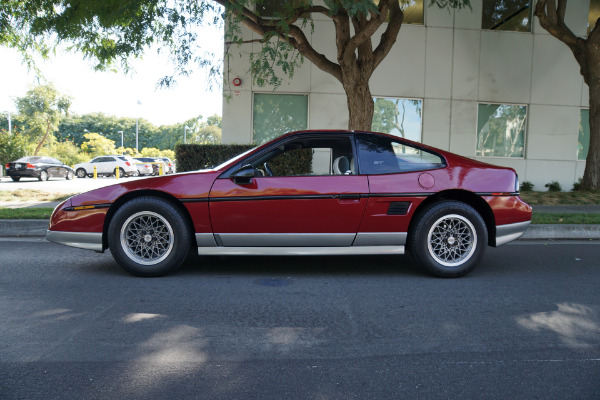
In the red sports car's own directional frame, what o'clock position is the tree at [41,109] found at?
The tree is roughly at 2 o'clock from the red sports car.

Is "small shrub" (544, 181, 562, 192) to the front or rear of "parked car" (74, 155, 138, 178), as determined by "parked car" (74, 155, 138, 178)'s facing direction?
to the rear

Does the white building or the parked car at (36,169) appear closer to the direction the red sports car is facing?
the parked car

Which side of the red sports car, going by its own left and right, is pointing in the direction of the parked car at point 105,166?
right

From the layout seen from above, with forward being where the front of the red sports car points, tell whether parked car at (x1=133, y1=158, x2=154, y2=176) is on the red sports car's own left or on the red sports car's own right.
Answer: on the red sports car's own right

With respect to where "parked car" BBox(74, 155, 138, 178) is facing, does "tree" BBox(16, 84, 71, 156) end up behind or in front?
in front

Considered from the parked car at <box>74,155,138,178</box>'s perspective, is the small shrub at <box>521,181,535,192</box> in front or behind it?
behind

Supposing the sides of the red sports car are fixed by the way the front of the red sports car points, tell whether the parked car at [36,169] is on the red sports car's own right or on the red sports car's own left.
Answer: on the red sports car's own right

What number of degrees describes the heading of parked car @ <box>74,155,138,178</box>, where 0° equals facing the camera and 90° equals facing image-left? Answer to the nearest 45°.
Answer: approximately 135°

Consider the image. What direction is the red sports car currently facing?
to the viewer's left
